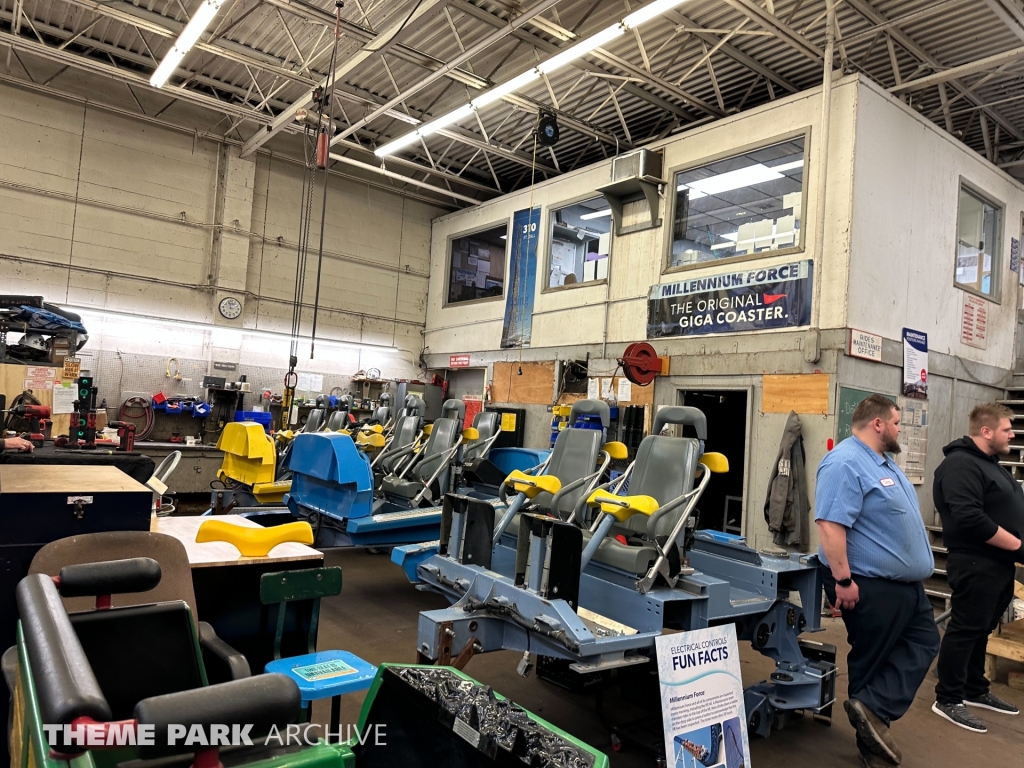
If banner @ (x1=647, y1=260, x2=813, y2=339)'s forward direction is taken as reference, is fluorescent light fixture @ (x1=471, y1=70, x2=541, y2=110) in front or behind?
in front

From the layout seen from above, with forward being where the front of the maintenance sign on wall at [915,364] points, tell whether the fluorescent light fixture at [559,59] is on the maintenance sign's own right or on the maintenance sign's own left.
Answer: on the maintenance sign's own right

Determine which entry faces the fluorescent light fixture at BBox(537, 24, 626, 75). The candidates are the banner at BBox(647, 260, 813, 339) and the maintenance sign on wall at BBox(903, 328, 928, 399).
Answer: the banner

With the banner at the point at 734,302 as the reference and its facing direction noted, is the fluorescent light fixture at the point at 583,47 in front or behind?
in front

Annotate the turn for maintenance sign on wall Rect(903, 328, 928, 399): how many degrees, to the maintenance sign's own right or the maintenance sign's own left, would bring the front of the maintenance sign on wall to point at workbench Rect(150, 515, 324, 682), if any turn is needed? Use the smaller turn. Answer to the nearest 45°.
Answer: approximately 45° to the maintenance sign's own right

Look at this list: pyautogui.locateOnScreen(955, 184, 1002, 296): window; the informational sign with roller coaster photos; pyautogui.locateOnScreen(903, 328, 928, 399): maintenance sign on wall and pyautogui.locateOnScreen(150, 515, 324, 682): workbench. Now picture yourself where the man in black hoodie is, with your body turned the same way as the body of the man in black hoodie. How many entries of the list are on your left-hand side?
2

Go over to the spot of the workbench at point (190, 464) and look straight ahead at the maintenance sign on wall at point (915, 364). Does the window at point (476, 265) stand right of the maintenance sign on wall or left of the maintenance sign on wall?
left

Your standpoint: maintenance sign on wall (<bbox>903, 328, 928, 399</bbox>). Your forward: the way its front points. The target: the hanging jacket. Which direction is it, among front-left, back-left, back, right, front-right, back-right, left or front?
right

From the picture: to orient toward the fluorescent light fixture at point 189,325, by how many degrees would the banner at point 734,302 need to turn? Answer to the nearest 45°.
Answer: approximately 45° to its right
